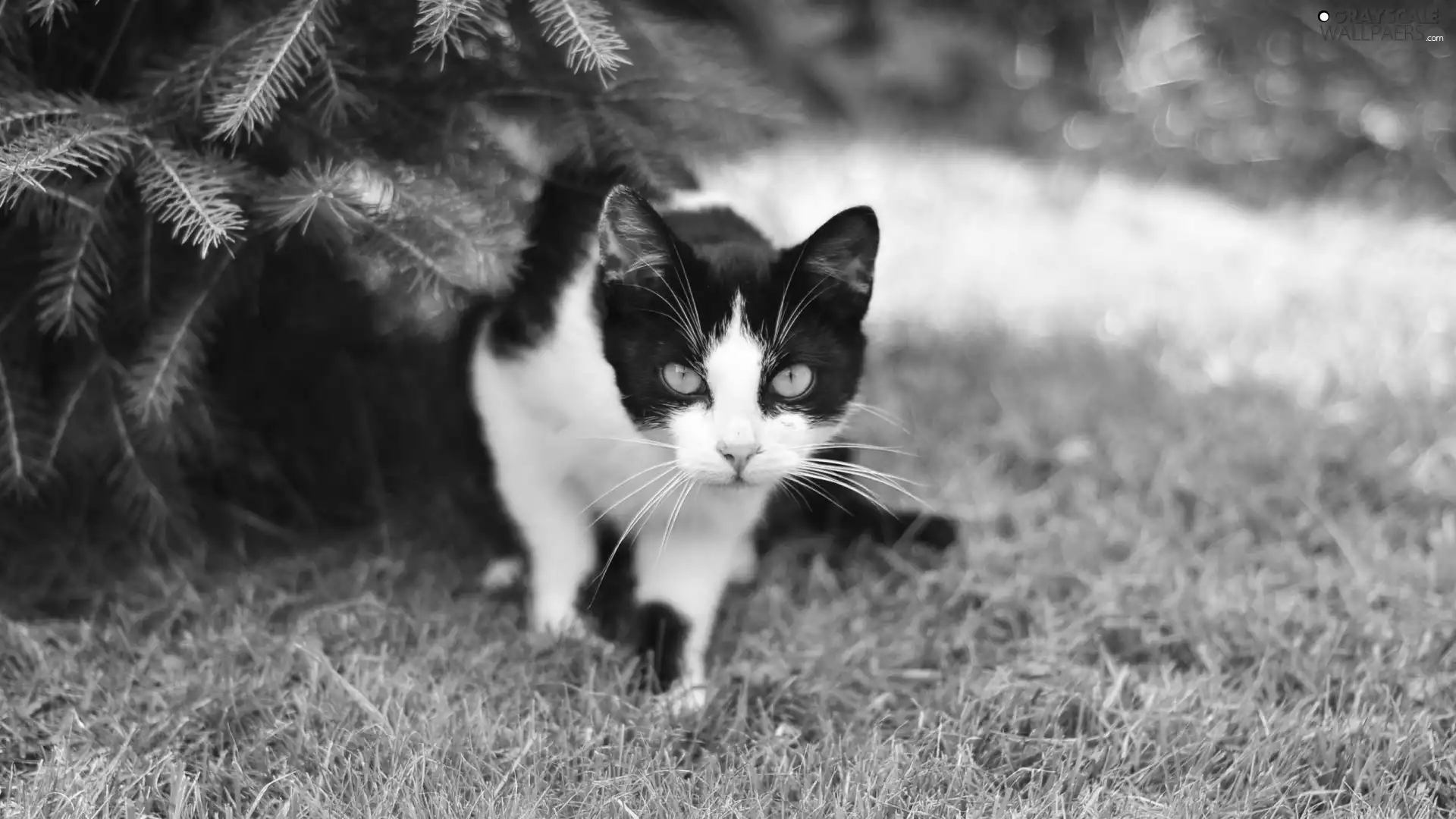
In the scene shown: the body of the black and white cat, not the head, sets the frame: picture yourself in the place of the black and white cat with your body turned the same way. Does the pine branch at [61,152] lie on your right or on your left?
on your right

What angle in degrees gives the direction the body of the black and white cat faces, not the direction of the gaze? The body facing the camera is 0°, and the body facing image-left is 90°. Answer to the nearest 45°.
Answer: approximately 0°

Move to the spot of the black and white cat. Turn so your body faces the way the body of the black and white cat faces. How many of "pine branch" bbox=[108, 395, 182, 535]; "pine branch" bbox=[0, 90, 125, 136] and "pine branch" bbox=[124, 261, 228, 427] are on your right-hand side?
3

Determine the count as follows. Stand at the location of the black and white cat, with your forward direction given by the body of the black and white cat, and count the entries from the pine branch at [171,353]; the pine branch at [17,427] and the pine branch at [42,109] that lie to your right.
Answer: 3

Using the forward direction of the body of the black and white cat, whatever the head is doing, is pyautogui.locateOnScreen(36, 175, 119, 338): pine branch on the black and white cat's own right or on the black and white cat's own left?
on the black and white cat's own right

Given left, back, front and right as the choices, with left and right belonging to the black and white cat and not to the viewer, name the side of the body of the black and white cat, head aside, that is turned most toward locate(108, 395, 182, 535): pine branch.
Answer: right

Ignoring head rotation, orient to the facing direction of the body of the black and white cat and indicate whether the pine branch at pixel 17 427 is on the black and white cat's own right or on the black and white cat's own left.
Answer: on the black and white cat's own right
